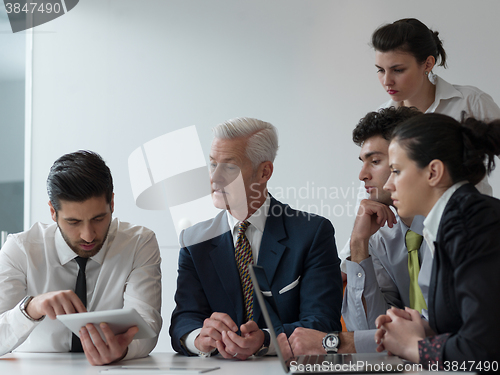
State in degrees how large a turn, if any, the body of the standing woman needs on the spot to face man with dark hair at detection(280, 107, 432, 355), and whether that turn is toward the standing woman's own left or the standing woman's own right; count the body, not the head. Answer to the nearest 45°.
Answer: approximately 45° to the standing woman's own left

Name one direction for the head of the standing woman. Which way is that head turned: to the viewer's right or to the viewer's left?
to the viewer's left

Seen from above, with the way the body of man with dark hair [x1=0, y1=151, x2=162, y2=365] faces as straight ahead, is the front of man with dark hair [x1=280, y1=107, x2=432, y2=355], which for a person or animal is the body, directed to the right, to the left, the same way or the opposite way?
to the right

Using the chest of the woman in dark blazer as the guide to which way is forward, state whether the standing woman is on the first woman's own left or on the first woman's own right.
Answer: on the first woman's own right

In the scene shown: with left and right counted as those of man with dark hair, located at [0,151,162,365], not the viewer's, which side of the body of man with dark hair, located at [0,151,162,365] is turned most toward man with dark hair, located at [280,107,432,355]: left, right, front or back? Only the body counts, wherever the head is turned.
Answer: left

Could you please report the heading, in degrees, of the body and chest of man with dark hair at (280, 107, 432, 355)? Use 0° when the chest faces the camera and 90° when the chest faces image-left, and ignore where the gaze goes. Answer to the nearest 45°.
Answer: approximately 45°

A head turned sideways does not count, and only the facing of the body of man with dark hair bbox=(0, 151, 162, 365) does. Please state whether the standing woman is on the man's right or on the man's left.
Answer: on the man's left

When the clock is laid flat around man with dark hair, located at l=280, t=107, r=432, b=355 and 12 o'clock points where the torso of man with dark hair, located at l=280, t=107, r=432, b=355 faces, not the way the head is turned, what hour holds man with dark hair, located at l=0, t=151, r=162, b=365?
man with dark hair, located at l=0, t=151, r=162, b=365 is roughly at 1 o'clock from man with dark hair, located at l=280, t=107, r=432, b=355.

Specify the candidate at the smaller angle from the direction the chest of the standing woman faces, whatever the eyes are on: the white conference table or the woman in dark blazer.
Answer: the white conference table

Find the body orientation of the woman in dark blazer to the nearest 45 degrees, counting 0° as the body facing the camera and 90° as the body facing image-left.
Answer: approximately 90°

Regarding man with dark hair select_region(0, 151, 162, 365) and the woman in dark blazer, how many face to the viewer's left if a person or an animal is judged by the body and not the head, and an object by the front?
1
